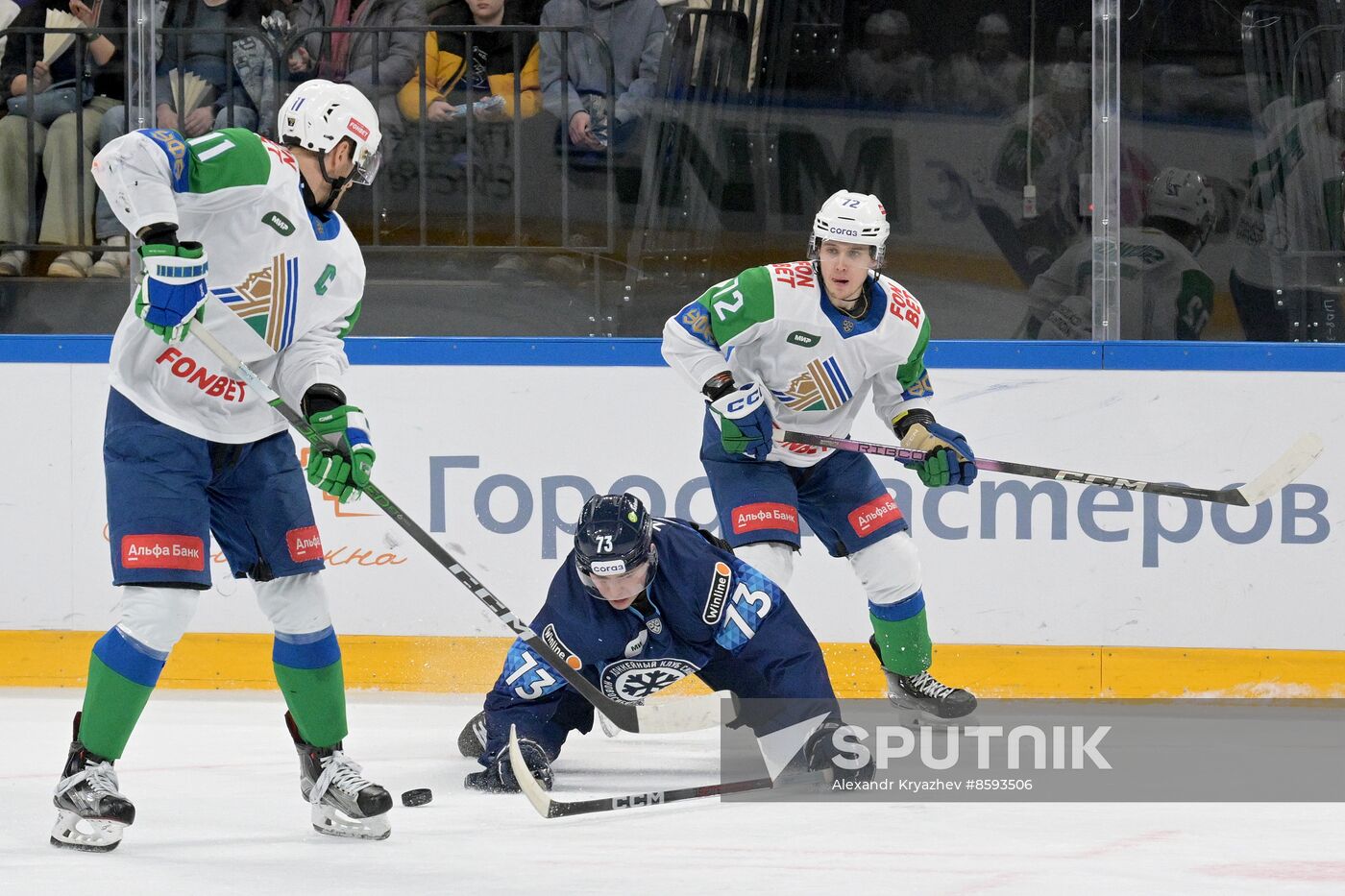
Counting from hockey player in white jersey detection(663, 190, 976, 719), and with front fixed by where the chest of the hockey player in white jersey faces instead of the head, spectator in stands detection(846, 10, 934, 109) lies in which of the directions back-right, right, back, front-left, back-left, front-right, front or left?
back

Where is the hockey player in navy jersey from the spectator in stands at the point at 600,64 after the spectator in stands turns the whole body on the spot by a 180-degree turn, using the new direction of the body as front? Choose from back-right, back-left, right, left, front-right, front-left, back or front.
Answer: back

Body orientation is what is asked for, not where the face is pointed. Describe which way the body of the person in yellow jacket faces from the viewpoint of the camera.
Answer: toward the camera

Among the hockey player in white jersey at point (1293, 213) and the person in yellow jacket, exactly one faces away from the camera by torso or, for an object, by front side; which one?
the hockey player in white jersey

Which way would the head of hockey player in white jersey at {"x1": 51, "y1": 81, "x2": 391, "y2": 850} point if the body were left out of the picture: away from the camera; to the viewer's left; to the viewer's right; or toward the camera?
to the viewer's right

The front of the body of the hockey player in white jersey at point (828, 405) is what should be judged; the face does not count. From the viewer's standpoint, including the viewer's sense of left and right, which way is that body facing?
facing the viewer
